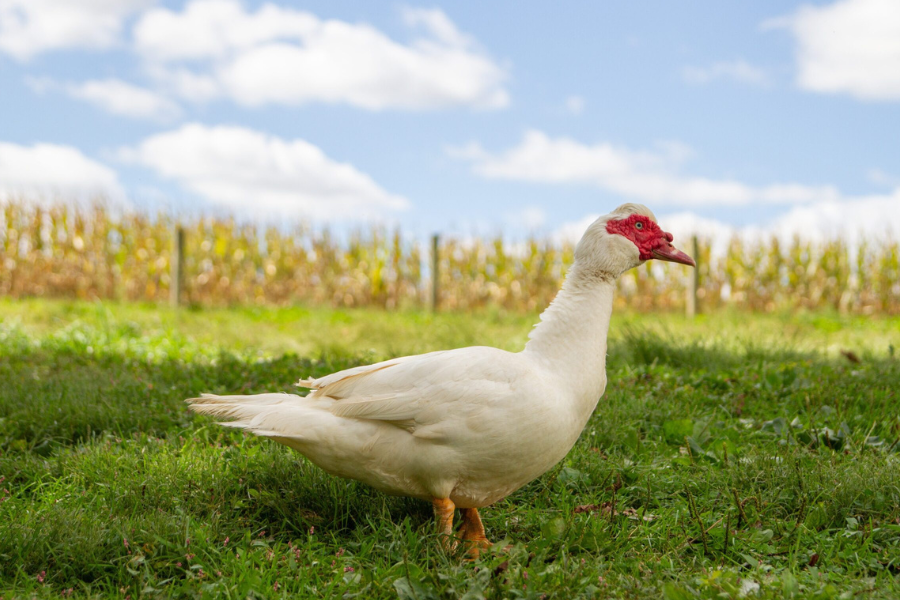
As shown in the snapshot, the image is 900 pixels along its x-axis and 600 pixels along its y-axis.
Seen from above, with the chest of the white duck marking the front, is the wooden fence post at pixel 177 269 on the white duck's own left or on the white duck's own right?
on the white duck's own left

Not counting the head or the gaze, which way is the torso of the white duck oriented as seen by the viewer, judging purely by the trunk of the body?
to the viewer's right

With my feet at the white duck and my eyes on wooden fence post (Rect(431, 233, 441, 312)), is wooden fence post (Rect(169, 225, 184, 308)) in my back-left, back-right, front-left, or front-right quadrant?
front-left

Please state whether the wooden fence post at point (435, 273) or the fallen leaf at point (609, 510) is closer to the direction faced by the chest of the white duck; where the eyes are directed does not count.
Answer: the fallen leaf

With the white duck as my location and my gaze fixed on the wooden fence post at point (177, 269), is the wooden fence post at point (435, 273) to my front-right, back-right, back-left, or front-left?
front-right

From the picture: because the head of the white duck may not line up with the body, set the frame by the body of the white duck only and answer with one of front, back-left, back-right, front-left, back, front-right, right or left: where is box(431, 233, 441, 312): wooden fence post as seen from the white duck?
left
